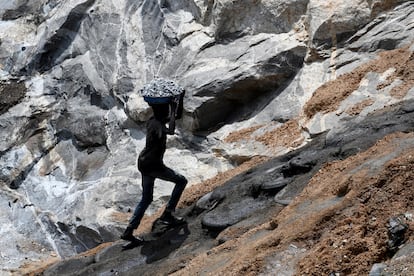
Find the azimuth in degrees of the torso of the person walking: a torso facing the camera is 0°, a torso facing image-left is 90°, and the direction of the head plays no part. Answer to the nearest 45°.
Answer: approximately 270°
